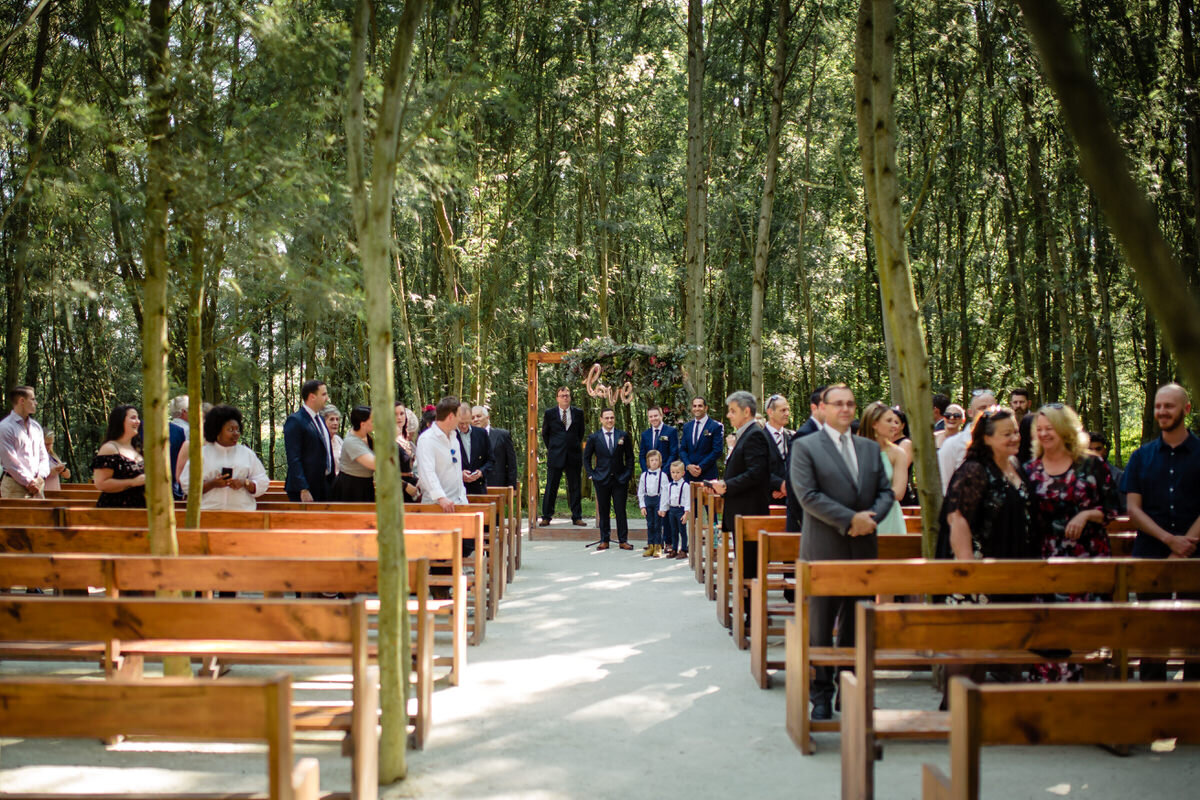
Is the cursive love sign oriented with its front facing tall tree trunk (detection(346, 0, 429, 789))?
yes

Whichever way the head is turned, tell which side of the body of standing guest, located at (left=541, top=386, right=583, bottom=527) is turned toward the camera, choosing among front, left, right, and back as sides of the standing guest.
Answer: front

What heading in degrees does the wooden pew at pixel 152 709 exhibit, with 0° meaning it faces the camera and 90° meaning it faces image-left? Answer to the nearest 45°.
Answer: approximately 180°

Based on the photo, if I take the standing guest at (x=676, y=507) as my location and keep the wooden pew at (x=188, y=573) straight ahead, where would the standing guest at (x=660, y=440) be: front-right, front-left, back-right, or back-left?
back-right

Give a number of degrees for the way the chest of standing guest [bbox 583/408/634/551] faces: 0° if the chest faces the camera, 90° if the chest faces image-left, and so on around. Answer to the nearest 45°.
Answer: approximately 0°

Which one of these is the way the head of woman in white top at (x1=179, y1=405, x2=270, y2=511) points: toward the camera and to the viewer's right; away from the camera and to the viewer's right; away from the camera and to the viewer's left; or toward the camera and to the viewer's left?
toward the camera and to the viewer's right

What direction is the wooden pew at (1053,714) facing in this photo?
away from the camera

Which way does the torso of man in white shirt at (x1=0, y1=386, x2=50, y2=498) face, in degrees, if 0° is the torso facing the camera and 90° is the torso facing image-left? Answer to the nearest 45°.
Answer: approximately 315°

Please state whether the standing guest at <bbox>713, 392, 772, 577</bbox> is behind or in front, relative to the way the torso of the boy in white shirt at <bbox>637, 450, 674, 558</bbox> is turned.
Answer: in front

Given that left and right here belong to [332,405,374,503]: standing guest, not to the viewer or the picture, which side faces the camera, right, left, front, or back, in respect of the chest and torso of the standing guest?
right

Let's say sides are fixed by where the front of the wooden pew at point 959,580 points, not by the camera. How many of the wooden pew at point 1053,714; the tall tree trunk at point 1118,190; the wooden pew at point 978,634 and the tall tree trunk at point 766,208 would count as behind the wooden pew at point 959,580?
3

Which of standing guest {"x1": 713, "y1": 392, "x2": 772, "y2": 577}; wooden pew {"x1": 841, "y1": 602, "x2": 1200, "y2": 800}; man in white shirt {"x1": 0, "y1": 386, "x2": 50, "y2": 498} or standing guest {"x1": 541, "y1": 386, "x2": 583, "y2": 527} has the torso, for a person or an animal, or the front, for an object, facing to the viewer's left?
standing guest {"x1": 713, "y1": 392, "x2": 772, "y2": 577}
